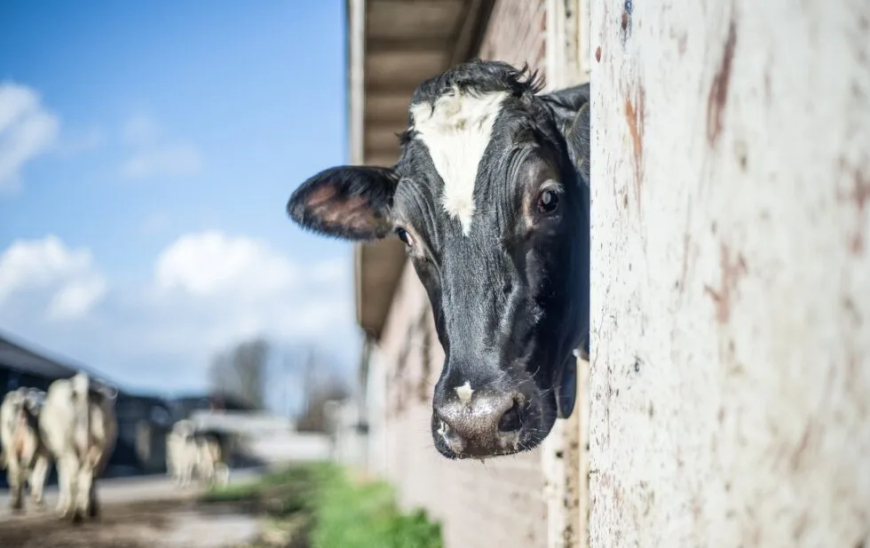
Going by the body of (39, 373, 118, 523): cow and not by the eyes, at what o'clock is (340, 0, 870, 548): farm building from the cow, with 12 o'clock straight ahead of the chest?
The farm building is roughly at 6 o'clock from the cow.

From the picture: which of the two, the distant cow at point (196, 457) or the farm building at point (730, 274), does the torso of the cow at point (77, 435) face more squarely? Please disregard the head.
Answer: the distant cow

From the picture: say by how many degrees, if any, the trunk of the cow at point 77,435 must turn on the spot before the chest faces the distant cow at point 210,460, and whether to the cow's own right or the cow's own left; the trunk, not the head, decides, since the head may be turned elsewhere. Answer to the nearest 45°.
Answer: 0° — it already faces it

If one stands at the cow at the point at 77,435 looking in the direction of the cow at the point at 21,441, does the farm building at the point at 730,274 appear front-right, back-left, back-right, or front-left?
back-left

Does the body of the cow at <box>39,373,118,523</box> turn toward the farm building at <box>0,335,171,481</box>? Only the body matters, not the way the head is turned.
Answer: yes

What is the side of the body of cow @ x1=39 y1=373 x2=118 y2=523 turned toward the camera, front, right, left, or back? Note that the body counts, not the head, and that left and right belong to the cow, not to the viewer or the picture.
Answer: back

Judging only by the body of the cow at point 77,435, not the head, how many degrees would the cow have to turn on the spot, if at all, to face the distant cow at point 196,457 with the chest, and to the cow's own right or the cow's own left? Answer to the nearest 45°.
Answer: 0° — it already faces it
